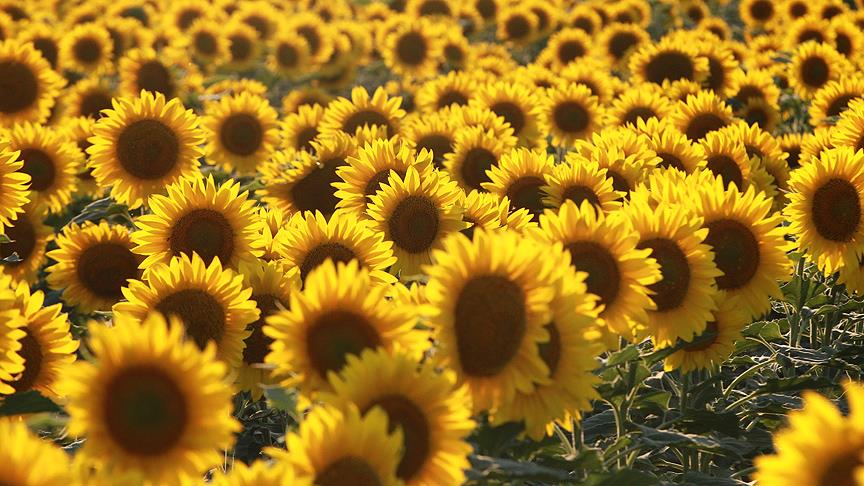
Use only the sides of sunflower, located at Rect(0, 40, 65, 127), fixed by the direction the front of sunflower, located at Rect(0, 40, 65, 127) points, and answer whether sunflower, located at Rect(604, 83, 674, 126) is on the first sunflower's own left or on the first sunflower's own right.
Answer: on the first sunflower's own left

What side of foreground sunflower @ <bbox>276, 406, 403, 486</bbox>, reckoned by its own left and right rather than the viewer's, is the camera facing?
front

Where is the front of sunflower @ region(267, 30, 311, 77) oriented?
toward the camera

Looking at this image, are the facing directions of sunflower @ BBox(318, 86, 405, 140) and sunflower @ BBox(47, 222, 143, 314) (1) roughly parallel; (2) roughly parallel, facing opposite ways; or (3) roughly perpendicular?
roughly parallel

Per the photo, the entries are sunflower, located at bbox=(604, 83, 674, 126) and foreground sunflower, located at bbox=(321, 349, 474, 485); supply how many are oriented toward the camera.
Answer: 2

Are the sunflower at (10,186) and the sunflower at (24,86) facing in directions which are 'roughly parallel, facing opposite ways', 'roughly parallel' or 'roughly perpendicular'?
roughly parallel

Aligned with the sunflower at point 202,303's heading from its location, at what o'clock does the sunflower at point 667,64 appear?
the sunflower at point 667,64 is roughly at 8 o'clock from the sunflower at point 202,303.

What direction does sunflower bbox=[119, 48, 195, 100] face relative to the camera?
toward the camera

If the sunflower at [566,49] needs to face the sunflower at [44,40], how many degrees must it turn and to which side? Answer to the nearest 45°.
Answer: approximately 45° to its right

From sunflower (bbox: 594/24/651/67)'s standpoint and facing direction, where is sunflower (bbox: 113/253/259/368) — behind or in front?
in front

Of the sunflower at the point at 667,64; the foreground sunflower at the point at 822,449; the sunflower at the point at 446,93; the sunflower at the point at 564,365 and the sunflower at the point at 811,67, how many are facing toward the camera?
5

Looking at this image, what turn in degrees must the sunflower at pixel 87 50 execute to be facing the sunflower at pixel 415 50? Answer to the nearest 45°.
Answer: approximately 90° to its left

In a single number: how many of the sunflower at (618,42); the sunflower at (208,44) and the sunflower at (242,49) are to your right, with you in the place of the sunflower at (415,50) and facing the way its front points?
2

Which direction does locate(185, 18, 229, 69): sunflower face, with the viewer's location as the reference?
facing the viewer

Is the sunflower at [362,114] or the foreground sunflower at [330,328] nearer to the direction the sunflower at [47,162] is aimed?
the foreground sunflower

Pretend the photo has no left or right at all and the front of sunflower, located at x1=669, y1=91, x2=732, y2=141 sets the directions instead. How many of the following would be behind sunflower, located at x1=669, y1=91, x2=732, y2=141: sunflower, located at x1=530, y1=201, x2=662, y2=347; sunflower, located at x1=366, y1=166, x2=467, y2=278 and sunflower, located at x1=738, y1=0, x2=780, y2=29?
1

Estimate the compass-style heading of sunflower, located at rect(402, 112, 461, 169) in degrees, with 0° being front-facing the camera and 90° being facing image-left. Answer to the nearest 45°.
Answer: approximately 0°
